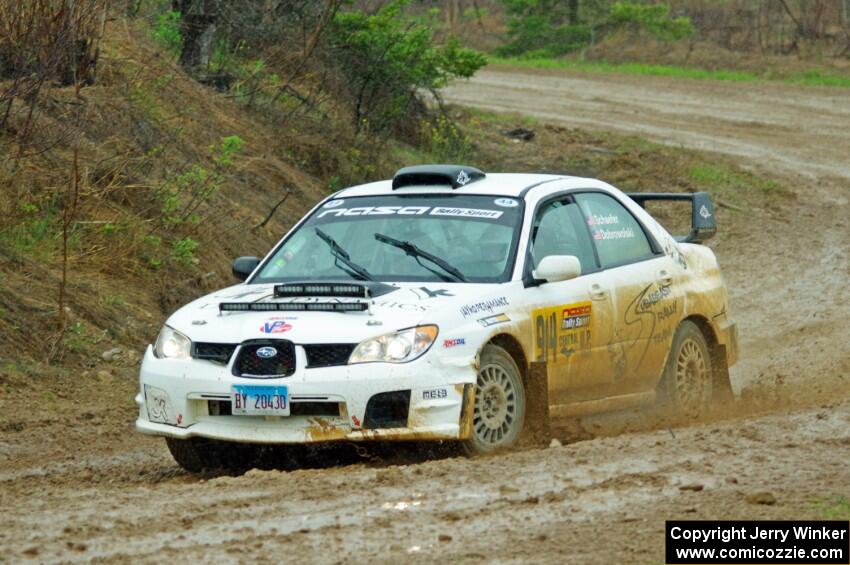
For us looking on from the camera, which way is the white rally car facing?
facing the viewer and to the left of the viewer

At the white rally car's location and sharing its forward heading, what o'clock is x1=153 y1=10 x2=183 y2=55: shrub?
The shrub is roughly at 4 o'clock from the white rally car.

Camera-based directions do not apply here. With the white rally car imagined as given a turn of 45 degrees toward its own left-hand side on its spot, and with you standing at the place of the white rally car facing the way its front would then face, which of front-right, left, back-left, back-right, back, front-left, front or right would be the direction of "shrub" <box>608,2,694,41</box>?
back

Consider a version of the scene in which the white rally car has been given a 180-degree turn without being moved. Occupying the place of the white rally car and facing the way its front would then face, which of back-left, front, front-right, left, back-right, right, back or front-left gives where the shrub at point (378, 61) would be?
front-left

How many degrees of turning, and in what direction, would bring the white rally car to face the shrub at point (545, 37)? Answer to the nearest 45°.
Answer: approximately 135° to its right

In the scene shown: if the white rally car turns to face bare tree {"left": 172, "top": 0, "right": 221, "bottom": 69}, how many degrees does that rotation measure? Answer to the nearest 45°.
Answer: approximately 135° to its right
